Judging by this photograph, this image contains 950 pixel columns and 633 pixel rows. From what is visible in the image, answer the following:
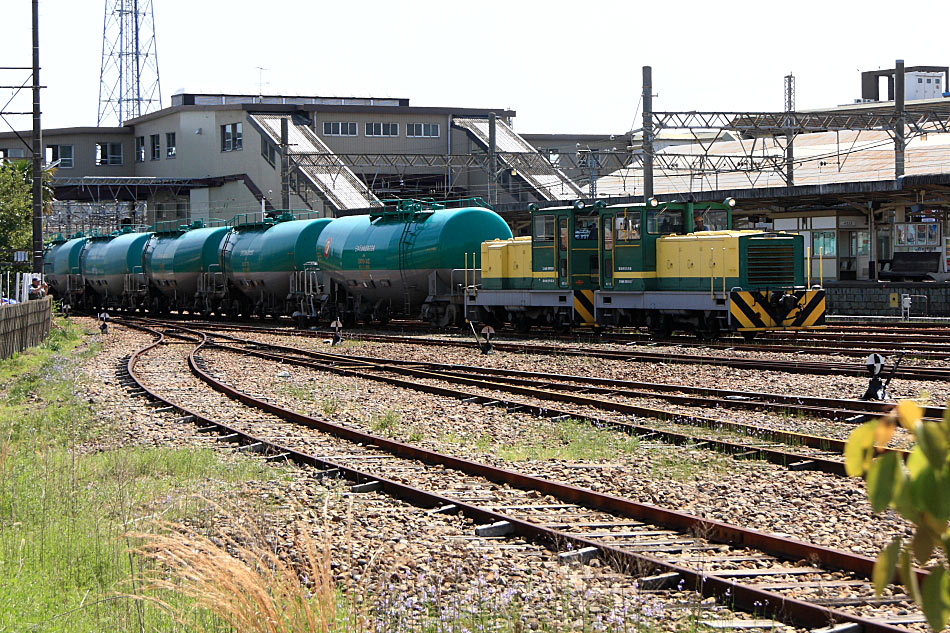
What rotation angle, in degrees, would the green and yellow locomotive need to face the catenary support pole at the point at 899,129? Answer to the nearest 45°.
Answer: approximately 90° to its left

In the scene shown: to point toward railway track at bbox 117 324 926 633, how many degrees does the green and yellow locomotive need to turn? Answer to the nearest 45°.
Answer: approximately 45° to its right

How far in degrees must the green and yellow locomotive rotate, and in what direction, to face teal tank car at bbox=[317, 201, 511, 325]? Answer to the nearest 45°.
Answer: approximately 180°

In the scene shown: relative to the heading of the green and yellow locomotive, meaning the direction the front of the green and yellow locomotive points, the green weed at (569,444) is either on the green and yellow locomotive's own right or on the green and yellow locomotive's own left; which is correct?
on the green and yellow locomotive's own right

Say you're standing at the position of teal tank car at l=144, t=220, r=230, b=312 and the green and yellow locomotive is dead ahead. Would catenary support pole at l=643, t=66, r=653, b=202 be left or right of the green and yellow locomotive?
left

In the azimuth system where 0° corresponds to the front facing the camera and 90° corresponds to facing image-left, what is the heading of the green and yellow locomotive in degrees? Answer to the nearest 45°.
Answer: approximately 315°

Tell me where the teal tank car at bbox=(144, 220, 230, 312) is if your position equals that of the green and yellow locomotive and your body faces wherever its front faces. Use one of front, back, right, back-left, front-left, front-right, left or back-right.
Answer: back

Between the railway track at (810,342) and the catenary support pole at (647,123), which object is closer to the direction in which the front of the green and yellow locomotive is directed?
the railway track

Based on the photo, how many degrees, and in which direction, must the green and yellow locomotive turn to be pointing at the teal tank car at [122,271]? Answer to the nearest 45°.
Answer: approximately 180°

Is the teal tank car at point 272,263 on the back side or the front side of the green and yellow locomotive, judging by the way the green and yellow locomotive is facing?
on the back side
